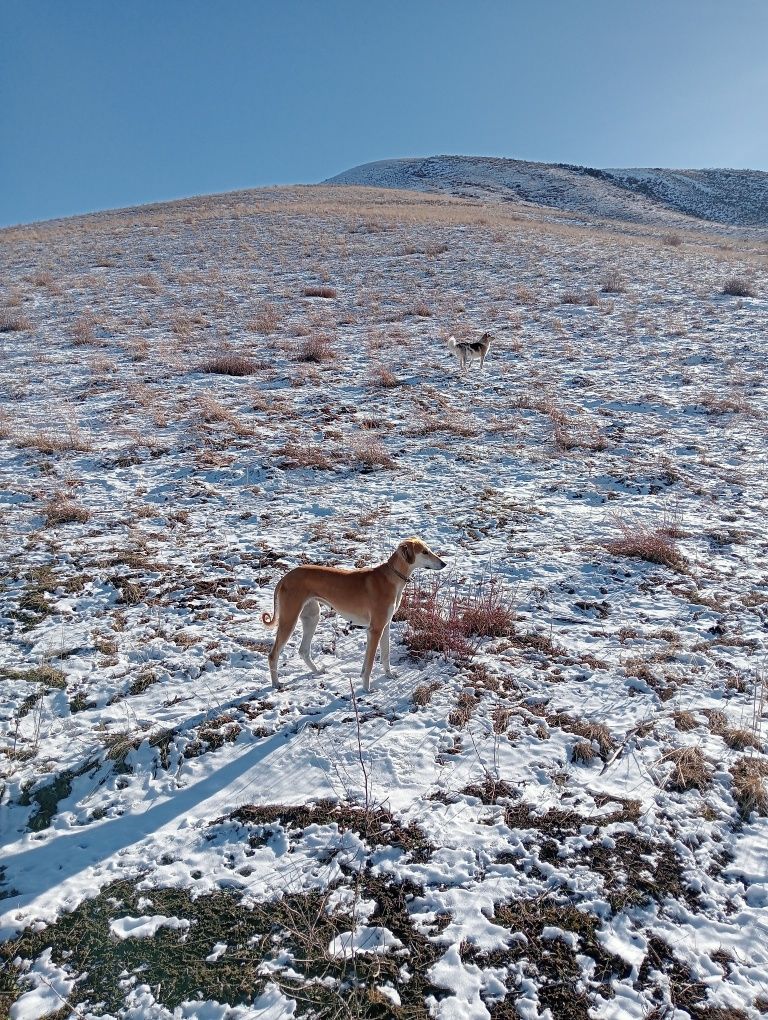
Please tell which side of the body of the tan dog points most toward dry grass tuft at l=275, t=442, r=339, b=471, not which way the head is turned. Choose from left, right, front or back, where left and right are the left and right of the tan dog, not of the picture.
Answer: left

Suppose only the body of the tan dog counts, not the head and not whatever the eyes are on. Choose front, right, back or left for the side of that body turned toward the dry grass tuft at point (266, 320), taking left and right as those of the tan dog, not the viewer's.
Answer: left

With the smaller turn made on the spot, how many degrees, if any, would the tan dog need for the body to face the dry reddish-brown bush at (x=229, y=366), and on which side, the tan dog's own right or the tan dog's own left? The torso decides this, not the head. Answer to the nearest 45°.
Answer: approximately 90° to the tan dog's own left

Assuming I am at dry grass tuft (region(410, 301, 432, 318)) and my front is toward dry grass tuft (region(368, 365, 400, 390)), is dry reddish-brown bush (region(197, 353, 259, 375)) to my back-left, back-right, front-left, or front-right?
front-right

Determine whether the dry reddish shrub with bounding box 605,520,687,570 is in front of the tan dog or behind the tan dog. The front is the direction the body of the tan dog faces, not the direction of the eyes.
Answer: in front

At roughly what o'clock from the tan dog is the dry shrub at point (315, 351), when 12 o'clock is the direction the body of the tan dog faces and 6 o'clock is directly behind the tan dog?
The dry shrub is roughly at 9 o'clock from the tan dog.

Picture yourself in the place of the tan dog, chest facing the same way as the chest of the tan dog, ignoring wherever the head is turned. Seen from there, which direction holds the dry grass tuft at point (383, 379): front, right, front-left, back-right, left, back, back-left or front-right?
left

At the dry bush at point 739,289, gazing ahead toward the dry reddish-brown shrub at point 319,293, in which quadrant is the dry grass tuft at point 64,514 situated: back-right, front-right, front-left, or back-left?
front-left

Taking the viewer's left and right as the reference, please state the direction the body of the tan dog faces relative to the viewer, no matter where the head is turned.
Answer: facing to the right of the viewer

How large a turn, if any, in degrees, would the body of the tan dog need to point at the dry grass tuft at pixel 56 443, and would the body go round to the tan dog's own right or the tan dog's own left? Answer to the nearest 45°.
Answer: approximately 135° to the tan dog's own left
